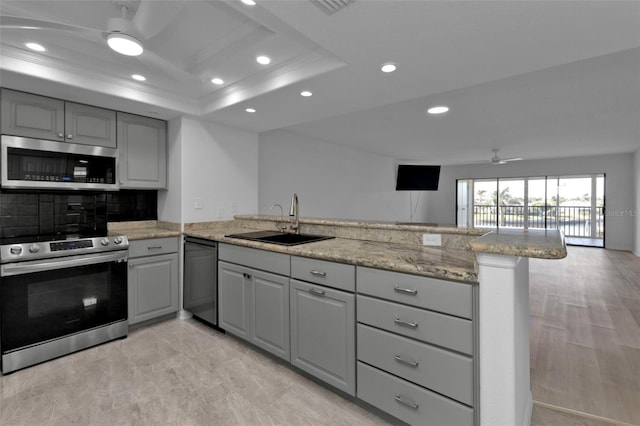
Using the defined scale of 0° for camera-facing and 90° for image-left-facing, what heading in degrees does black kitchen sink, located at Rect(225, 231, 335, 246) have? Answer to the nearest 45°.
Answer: approximately 45°

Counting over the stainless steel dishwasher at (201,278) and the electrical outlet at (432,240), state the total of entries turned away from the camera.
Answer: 0

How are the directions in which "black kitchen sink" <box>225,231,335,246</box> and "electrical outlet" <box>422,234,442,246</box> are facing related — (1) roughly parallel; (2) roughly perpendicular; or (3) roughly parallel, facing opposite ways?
roughly parallel

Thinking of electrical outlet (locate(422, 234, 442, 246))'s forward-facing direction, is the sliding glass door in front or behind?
behind

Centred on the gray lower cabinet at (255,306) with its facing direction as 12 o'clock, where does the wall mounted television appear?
The wall mounted television is roughly at 6 o'clock from the gray lower cabinet.

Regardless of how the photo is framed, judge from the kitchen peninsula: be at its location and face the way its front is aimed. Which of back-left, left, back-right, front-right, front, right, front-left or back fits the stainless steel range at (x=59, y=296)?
front-right

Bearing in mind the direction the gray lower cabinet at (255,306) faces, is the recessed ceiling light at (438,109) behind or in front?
behind

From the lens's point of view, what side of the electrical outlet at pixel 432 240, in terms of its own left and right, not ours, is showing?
front

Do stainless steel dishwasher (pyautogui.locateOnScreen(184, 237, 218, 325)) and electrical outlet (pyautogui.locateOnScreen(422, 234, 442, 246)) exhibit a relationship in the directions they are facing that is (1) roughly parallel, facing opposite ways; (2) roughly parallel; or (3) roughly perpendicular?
roughly parallel

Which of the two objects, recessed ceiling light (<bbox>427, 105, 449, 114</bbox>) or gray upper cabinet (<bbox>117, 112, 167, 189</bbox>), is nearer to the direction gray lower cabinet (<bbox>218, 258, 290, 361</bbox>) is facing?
the gray upper cabinet

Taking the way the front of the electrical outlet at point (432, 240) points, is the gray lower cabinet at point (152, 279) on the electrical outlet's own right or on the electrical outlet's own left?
on the electrical outlet's own right

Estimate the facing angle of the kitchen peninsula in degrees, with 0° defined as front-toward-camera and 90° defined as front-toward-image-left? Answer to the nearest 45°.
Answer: approximately 45°

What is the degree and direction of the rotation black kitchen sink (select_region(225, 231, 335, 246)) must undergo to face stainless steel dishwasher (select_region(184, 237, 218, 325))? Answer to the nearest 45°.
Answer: approximately 45° to its right

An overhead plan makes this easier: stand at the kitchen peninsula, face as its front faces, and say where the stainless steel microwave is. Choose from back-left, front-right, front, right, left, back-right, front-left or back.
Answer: front-right

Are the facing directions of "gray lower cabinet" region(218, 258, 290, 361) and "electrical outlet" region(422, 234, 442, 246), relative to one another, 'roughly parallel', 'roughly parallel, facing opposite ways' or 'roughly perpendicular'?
roughly parallel
